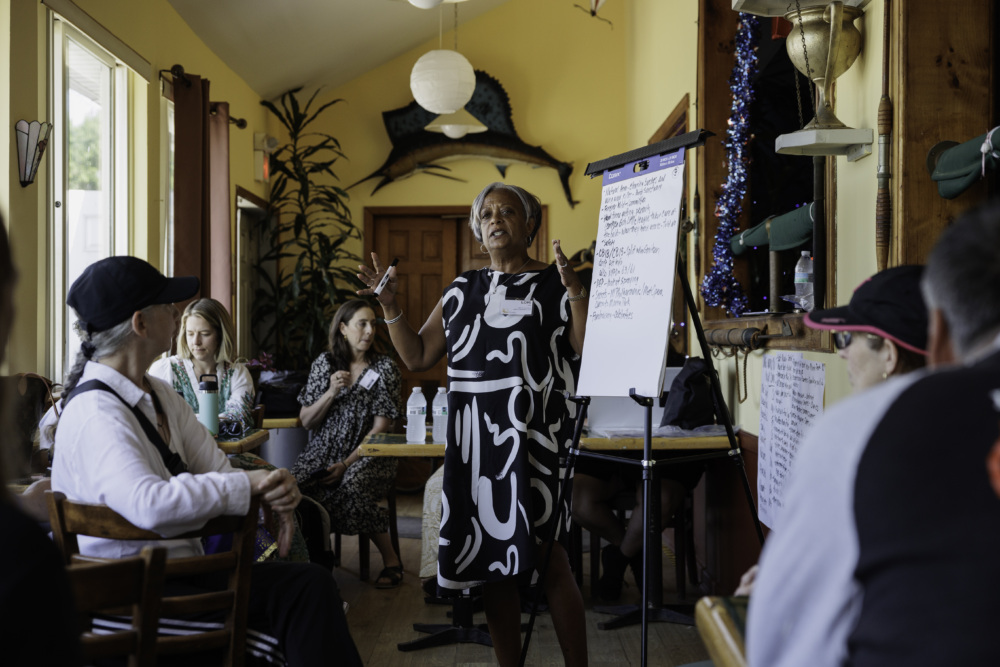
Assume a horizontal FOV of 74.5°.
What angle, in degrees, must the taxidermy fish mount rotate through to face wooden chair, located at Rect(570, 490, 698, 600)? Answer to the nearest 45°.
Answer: approximately 90° to its left

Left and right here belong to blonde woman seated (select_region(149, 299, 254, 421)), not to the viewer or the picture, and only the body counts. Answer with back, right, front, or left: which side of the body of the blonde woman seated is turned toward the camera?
front

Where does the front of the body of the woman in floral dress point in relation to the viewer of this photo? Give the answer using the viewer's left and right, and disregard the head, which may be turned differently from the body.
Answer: facing the viewer and to the right of the viewer

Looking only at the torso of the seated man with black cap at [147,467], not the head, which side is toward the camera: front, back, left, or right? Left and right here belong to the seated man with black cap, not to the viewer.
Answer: right

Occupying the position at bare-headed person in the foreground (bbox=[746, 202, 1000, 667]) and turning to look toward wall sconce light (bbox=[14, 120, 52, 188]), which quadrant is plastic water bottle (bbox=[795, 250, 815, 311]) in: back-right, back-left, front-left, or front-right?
front-right

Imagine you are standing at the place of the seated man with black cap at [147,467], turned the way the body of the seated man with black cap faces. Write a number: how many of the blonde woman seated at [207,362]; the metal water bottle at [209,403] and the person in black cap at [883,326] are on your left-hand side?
2

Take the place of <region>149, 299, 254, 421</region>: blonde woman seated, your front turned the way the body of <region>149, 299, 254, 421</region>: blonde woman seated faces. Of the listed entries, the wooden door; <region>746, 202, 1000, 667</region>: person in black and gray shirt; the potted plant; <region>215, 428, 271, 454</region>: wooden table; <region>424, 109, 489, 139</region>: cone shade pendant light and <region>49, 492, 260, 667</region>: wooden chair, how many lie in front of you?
3

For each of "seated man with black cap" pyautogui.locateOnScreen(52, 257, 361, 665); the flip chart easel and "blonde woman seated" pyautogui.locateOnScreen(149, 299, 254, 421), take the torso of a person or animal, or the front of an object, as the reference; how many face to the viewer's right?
1

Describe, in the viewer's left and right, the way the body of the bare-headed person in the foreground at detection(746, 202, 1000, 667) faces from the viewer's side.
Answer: facing away from the viewer and to the left of the viewer

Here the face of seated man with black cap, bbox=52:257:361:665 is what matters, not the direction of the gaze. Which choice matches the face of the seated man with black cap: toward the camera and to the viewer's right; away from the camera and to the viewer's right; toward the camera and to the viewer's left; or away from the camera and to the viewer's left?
away from the camera and to the viewer's right

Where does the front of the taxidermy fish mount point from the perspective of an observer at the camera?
facing to the left of the viewer

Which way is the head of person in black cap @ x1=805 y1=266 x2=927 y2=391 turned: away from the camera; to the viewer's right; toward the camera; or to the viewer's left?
to the viewer's left

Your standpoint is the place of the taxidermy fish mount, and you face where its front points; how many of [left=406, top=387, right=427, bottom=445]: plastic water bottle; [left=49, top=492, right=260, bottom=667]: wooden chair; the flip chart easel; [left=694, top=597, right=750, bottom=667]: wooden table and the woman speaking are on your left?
5

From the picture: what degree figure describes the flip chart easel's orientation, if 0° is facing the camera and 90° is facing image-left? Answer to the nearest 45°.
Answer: approximately 45°

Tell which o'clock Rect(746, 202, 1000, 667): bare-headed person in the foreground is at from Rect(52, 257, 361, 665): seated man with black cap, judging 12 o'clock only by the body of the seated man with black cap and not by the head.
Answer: The bare-headed person in the foreground is roughly at 2 o'clock from the seated man with black cap.

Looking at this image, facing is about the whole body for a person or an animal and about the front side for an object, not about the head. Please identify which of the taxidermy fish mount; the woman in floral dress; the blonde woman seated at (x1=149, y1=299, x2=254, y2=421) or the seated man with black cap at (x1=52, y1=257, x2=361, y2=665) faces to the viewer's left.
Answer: the taxidermy fish mount
